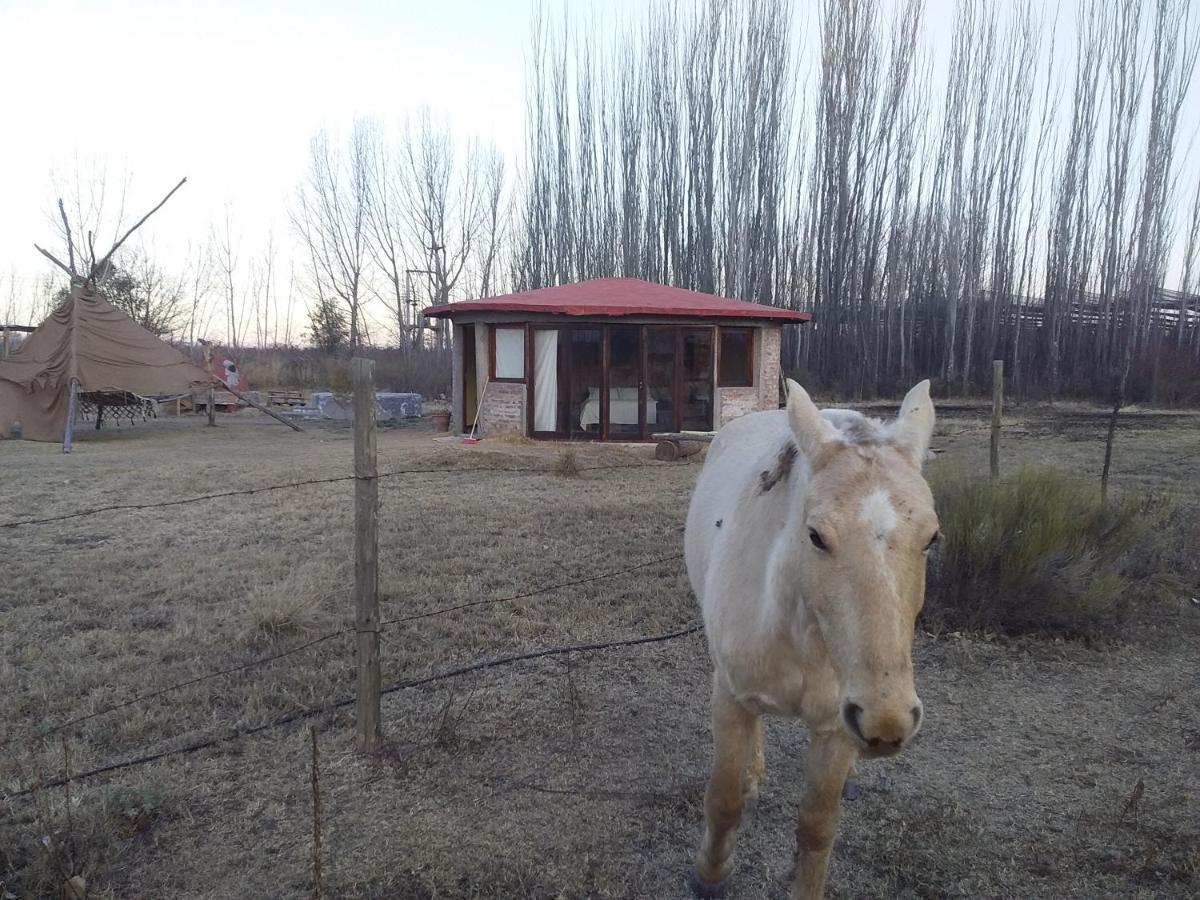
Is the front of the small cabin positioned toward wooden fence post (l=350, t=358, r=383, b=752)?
yes

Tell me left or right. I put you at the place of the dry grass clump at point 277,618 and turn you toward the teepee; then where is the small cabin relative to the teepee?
right

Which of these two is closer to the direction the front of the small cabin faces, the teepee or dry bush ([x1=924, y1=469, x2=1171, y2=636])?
the dry bush

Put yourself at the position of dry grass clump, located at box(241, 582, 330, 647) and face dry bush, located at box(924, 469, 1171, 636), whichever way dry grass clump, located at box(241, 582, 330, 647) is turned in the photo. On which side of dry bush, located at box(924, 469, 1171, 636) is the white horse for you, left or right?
right

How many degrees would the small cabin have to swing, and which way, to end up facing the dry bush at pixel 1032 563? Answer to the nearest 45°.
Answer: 0° — it already faces it

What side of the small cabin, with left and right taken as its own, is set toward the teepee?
right

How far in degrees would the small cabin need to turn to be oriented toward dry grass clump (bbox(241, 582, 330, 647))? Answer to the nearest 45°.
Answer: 0° — it already faces it

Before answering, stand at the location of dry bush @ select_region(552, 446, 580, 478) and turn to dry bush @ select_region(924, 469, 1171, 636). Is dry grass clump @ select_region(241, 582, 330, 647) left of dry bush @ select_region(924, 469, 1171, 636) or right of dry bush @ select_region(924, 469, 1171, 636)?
right

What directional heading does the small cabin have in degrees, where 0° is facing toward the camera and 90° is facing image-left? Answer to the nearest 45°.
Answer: approximately 0°

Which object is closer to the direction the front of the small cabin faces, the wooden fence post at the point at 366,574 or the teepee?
the wooden fence post

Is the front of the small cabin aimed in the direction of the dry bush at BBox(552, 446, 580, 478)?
yes

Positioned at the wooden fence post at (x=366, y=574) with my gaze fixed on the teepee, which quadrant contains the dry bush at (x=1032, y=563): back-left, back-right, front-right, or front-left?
back-right

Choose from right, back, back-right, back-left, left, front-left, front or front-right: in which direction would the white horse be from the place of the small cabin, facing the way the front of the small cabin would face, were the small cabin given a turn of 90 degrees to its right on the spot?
left
